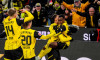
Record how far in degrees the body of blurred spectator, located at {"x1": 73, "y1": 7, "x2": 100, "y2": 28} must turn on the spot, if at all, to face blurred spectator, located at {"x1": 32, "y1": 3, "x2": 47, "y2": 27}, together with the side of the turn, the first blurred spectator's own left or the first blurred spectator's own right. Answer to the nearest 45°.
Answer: approximately 90° to the first blurred spectator's own right

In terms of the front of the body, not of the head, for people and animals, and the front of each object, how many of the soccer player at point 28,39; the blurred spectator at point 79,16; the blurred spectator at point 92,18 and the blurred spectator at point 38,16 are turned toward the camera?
3

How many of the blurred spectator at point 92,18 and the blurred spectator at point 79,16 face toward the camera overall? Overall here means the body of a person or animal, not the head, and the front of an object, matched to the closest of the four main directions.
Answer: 2

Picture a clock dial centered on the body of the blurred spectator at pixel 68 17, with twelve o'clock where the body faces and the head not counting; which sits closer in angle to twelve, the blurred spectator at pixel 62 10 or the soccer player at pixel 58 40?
the soccer player

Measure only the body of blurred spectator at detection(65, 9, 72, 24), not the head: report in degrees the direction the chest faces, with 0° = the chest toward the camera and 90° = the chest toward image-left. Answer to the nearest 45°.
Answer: approximately 45°

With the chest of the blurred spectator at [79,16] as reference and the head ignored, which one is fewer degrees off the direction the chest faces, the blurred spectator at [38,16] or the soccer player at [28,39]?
the soccer player

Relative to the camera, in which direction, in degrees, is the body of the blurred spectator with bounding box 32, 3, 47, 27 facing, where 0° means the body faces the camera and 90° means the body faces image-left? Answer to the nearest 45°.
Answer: approximately 0°

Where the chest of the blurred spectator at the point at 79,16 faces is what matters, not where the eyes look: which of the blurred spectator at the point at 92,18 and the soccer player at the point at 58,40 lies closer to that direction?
the soccer player

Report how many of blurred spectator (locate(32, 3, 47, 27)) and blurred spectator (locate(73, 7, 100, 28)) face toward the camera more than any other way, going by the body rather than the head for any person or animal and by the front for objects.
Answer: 2
